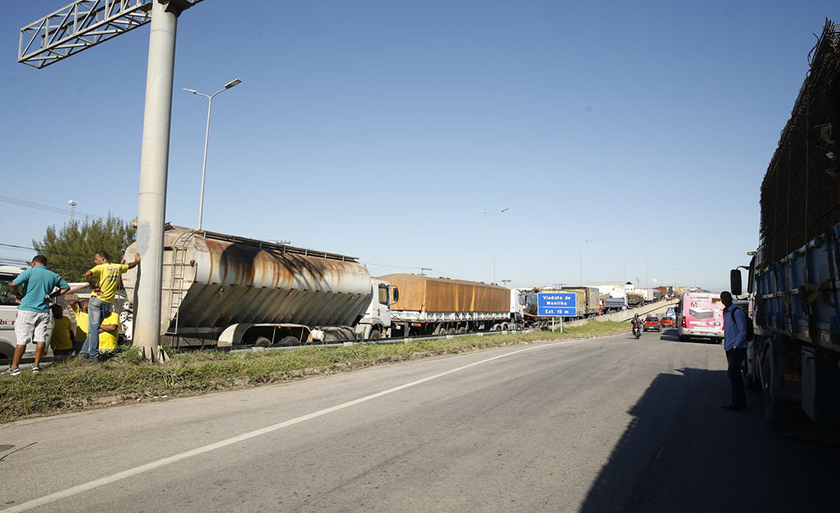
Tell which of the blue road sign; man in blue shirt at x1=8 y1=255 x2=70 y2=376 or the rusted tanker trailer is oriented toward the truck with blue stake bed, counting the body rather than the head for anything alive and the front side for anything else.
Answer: the blue road sign

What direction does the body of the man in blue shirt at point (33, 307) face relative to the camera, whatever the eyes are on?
away from the camera
